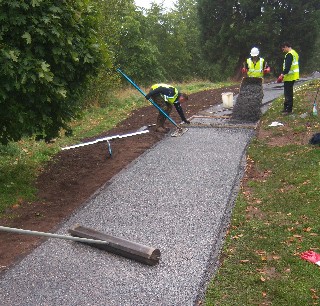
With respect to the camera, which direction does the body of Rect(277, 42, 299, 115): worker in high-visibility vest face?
to the viewer's left

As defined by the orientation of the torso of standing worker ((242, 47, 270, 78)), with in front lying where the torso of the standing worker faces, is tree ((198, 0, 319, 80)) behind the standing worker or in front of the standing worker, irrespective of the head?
behind

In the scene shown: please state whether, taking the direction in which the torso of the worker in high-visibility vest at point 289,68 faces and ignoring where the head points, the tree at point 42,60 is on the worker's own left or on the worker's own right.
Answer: on the worker's own left

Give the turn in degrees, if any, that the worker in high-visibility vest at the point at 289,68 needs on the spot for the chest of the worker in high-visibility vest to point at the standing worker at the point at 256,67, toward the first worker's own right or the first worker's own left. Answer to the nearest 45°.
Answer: approximately 45° to the first worker's own right

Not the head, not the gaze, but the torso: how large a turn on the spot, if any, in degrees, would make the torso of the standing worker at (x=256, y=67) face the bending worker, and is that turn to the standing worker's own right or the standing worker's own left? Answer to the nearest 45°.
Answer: approximately 45° to the standing worker's own right

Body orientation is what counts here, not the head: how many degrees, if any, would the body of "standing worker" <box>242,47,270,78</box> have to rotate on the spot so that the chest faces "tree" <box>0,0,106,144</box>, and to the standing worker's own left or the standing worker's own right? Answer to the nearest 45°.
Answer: approximately 45° to the standing worker's own right
